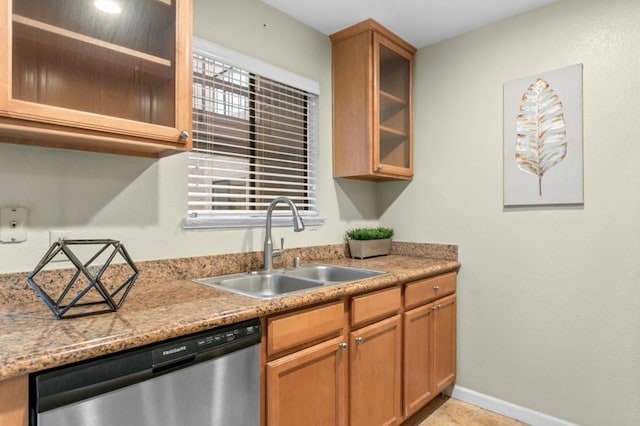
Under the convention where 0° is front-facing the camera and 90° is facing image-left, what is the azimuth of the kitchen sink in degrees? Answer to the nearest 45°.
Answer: approximately 315°

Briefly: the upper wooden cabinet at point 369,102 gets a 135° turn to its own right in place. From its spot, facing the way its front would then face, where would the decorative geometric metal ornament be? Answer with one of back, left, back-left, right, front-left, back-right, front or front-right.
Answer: front-left

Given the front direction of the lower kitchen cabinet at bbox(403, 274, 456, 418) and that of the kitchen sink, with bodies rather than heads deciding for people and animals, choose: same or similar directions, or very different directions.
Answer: same or similar directions

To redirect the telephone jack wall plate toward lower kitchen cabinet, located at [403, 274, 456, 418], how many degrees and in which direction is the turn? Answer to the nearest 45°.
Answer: approximately 90° to its left

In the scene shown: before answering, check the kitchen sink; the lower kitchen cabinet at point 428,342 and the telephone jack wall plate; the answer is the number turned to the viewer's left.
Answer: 0

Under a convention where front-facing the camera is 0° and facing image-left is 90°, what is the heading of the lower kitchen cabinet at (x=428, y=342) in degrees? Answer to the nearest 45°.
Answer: approximately 315°

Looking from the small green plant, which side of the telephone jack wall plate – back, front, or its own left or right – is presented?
left

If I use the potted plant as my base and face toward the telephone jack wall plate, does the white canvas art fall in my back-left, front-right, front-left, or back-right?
back-left

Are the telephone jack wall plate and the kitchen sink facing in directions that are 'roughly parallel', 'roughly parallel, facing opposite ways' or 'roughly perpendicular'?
roughly parallel

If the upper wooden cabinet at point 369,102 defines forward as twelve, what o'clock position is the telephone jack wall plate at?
The telephone jack wall plate is roughly at 3 o'clock from the upper wooden cabinet.

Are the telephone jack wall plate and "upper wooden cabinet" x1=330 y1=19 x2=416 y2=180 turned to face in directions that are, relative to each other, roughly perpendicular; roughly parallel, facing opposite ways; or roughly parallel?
roughly parallel

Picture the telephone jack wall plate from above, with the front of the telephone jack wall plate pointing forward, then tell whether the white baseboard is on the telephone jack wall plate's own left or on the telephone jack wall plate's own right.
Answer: on the telephone jack wall plate's own left

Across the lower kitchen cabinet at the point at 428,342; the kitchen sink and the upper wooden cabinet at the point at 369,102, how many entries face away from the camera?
0

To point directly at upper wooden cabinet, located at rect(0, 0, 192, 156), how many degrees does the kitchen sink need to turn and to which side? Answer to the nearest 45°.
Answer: approximately 90° to its right

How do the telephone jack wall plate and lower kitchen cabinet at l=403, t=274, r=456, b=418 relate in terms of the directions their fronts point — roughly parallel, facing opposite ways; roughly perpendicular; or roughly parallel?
roughly parallel

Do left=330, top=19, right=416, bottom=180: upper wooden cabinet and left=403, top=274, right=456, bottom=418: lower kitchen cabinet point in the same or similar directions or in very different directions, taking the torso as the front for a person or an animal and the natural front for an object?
same or similar directions

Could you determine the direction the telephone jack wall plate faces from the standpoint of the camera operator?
facing the viewer
